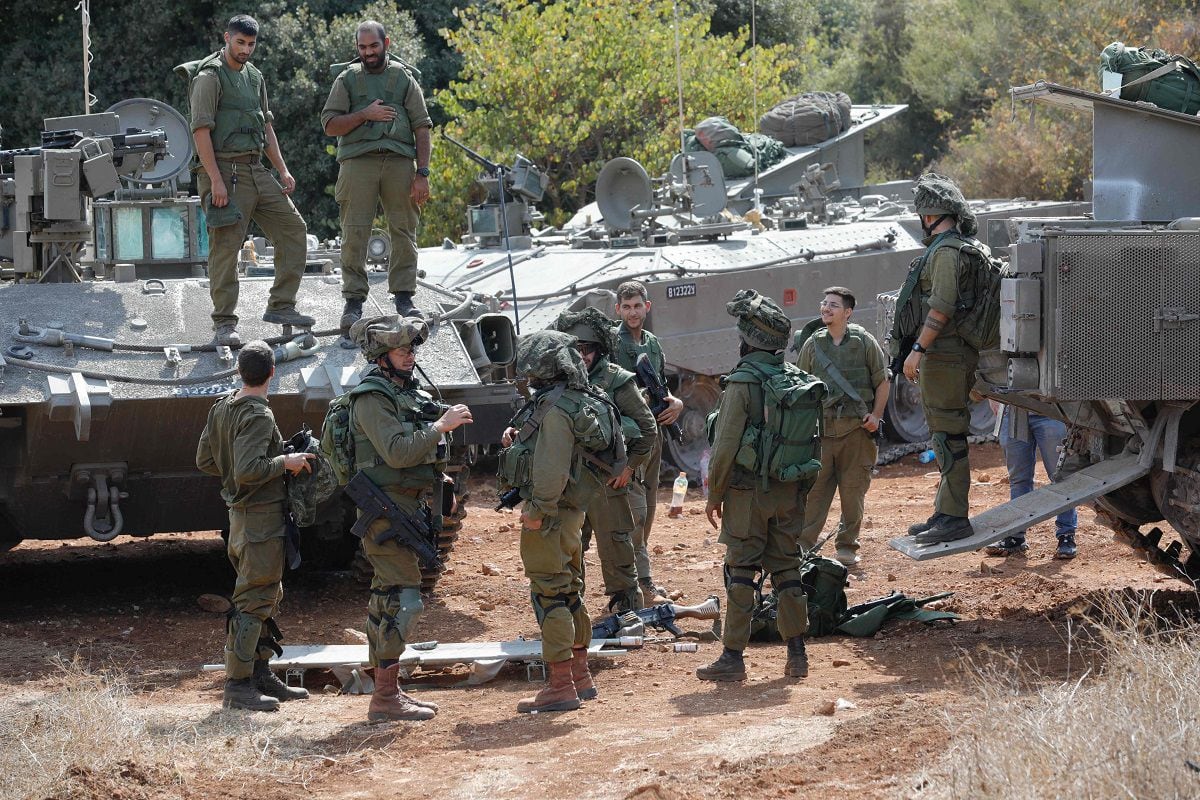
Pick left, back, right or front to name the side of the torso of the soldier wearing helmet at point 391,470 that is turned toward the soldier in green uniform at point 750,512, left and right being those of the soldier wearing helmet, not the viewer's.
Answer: front

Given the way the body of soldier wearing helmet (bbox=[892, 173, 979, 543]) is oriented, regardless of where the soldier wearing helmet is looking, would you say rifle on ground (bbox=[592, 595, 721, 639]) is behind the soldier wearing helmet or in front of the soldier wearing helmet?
in front

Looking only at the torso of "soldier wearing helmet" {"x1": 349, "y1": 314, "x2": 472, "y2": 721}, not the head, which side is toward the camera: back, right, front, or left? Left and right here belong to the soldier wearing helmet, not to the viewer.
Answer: right

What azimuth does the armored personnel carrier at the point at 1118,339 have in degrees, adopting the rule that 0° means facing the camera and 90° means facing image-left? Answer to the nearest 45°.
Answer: approximately 270°

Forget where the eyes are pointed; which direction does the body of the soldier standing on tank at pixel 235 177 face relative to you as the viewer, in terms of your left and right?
facing the viewer and to the right of the viewer

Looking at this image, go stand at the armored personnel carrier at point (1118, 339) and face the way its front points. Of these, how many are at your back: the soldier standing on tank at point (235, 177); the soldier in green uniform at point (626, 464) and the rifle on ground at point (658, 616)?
3

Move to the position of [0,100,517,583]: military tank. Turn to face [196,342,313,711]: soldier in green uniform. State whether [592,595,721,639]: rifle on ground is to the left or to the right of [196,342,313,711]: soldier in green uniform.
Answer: left

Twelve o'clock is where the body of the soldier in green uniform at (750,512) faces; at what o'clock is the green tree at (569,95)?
The green tree is roughly at 1 o'clock from the soldier in green uniform.

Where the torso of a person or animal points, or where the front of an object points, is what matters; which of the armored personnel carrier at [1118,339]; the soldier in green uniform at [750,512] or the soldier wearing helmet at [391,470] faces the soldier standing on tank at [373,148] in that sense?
the soldier in green uniform

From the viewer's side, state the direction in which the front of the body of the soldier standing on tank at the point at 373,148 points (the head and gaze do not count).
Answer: toward the camera

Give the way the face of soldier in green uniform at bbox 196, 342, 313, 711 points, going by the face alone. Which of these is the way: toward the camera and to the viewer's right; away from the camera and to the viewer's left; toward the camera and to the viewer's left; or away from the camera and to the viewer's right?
away from the camera and to the viewer's right

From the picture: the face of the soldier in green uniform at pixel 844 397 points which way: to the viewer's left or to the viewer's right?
to the viewer's left
